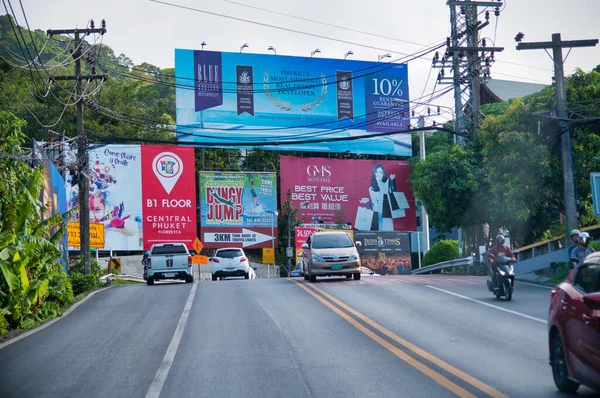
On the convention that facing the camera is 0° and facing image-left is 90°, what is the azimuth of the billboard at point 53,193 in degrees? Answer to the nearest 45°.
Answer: approximately 315°

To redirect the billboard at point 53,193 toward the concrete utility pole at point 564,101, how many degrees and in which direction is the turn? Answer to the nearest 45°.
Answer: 0° — it already faces it

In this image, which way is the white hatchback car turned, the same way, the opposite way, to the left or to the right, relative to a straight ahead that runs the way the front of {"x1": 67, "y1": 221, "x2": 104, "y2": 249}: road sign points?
the opposite way

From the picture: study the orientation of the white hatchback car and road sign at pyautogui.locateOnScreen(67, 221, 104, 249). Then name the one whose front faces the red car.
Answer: the road sign

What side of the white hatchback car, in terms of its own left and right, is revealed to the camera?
back

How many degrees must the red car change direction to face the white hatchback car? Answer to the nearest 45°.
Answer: approximately 180°

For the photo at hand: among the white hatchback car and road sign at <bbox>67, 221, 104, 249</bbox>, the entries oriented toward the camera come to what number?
1

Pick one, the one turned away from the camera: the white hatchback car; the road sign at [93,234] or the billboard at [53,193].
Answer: the white hatchback car
